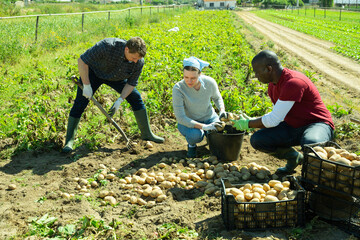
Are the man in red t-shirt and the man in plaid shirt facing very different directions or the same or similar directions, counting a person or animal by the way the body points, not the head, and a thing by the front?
very different directions

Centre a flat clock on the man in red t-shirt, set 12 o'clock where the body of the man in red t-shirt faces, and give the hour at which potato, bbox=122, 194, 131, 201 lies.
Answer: The potato is roughly at 11 o'clock from the man in red t-shirt.

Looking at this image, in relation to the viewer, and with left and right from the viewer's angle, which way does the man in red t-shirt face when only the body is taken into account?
facing to the left of the viewer

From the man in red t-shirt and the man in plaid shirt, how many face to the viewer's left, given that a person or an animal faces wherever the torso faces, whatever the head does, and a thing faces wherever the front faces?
1

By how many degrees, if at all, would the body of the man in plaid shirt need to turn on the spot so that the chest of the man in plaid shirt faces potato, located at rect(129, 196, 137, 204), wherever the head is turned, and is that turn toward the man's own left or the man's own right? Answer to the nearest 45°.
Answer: approximately 45° to the man's own right

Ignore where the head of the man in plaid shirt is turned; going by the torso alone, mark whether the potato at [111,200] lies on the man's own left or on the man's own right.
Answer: on the man's own right

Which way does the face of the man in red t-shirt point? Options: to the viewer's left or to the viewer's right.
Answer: to the viewer's left

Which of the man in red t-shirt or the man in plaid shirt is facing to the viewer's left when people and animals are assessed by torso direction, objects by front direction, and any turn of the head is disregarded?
the man in red t-shirt
